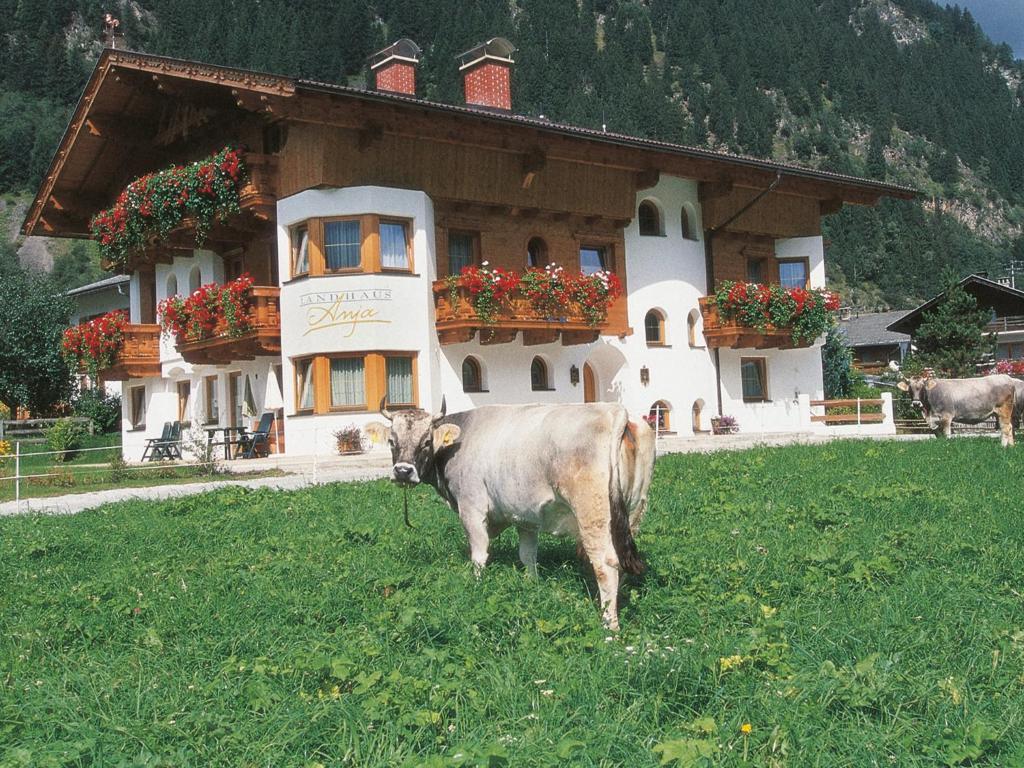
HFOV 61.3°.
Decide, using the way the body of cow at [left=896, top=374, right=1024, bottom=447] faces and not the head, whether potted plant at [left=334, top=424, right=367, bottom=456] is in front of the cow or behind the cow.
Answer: in front

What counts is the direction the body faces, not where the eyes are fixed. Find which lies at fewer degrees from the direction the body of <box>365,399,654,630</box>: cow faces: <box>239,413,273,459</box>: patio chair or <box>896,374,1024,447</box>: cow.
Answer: the patio chair

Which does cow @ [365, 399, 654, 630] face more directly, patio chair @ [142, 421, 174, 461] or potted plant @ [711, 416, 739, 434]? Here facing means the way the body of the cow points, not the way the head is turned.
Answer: the patio chair

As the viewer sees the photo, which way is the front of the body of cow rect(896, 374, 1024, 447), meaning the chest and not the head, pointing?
to the viewer's left

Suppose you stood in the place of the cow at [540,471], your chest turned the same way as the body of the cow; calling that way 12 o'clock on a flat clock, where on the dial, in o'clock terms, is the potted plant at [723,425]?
The potted plant is roughly at 2 o'clock from the cow.

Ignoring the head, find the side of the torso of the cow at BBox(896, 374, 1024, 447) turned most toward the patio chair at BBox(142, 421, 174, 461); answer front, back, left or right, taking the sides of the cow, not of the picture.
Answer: front

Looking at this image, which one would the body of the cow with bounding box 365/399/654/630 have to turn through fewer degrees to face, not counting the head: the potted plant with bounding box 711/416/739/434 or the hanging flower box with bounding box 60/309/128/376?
the hanging flower box

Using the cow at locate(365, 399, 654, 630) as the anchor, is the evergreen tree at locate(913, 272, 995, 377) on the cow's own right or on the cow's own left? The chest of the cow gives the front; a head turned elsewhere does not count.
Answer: on the cow's own right

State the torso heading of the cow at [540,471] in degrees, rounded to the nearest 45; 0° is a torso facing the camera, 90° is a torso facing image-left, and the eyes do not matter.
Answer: approximately 135°

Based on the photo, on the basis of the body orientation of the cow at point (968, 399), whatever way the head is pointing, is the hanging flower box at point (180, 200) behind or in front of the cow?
in front

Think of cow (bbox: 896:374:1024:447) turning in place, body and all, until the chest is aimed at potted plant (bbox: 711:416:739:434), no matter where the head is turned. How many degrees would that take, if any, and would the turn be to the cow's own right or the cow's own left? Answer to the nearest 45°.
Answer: approximately 45° to the cow's own right

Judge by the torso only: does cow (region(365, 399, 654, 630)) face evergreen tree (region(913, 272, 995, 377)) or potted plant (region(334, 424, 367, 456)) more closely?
the potted plant

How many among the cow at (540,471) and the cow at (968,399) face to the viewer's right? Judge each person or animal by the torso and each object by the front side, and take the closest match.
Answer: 0

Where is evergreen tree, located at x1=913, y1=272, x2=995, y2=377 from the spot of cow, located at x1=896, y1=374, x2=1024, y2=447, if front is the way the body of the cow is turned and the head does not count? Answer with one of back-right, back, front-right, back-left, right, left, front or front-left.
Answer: right
